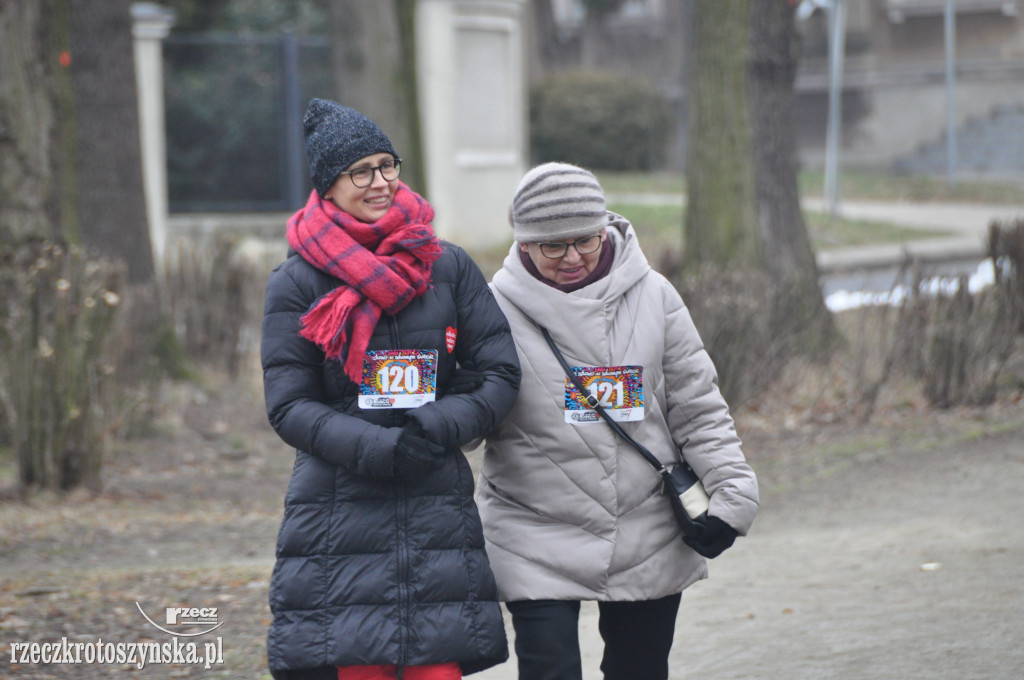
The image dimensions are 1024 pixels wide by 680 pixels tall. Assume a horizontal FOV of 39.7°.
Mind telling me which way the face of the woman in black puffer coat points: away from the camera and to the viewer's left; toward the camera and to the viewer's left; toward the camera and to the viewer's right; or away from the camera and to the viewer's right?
toward the camera and to the viewer's right

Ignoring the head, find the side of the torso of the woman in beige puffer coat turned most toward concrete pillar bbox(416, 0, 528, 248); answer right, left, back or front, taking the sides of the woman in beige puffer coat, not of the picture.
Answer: back

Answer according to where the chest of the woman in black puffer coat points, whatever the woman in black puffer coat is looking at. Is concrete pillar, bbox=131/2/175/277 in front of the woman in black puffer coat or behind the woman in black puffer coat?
behind

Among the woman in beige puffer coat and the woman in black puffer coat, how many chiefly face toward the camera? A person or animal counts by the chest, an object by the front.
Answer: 2

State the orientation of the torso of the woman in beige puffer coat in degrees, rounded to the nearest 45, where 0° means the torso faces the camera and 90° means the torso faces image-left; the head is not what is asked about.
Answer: approximately 0°

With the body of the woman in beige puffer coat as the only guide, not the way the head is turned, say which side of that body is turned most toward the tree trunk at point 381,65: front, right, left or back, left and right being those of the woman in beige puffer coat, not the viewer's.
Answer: back

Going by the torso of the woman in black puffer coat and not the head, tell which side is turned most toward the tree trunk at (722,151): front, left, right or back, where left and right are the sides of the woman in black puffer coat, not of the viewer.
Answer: back

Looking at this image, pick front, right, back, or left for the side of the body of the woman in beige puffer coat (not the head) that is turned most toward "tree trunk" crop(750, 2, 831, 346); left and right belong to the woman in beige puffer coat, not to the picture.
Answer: back

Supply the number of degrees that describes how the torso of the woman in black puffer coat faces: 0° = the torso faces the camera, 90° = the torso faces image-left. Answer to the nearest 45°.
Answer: approximately 0°

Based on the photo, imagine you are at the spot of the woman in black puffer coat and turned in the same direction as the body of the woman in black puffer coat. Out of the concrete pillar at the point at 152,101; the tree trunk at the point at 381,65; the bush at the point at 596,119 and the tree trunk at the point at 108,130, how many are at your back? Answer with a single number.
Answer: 4
